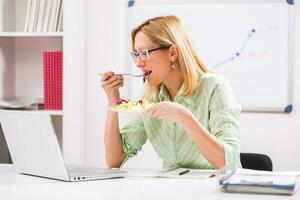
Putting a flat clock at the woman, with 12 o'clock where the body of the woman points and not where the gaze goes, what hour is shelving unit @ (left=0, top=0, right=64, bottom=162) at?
The shelving unit is roughly at 3 o'clock from the woman.

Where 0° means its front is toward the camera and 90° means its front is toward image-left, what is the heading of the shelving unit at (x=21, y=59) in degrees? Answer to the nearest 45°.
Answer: approximately 0°

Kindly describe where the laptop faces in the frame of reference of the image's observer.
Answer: facing away from the viewer and to the right of the viewer

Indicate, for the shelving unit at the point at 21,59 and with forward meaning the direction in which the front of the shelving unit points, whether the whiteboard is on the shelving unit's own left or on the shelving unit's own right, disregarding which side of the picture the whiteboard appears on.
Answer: on the shelving unit's own left

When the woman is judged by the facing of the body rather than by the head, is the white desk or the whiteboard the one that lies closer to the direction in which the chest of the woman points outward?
the white desk

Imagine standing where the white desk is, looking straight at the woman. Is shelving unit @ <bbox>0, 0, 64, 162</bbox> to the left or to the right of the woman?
left

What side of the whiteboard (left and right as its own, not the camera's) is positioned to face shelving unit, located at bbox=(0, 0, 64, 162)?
right

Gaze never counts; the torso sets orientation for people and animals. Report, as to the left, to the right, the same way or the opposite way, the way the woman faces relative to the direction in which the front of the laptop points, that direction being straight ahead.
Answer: the opposite way

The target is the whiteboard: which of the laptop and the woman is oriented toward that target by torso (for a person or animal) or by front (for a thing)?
the laptop

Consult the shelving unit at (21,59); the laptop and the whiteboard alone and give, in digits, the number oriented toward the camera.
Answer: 2
